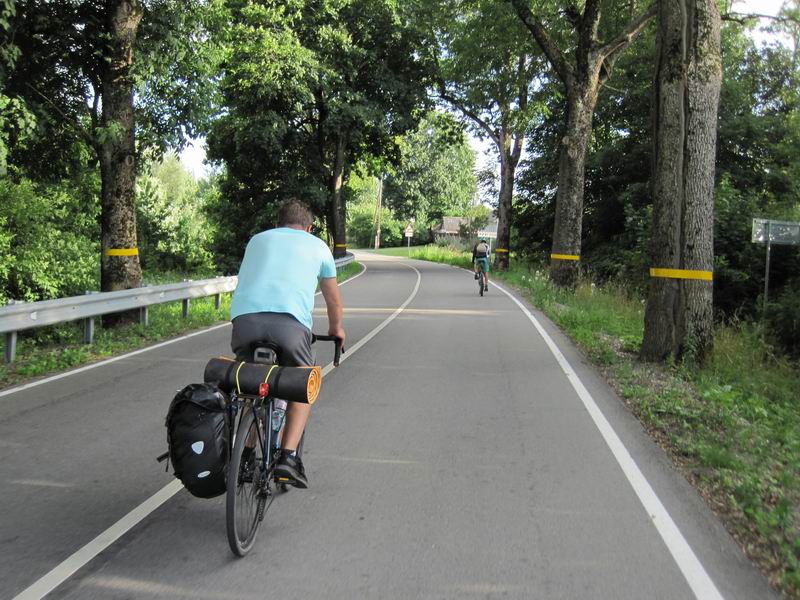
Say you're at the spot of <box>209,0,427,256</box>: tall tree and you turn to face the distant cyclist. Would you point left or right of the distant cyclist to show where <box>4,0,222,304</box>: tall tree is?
right

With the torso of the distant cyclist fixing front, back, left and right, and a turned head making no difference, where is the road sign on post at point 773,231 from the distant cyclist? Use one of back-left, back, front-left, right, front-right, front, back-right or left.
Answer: back-right

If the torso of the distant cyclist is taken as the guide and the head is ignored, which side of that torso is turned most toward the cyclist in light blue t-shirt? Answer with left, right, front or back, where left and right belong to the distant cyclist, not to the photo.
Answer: back

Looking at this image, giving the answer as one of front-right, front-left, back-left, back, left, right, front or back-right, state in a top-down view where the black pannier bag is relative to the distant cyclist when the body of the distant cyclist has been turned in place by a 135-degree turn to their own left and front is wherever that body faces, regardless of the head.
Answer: front-left

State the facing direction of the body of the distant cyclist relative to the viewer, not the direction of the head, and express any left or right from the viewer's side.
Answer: facing away from the viewer

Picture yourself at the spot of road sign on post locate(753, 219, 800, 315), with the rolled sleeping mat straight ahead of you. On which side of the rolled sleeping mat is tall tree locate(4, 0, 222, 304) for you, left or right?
right

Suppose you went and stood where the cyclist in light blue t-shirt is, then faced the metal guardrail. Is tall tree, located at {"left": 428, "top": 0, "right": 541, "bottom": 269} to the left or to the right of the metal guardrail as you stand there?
right

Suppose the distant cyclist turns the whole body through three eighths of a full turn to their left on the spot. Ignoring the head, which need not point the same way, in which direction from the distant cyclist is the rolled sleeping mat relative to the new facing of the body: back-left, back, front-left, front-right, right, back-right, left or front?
front-left

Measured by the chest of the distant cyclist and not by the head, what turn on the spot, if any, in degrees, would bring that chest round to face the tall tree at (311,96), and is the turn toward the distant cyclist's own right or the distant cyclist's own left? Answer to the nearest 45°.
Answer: approximately 45° to the distant cyclist's own left
